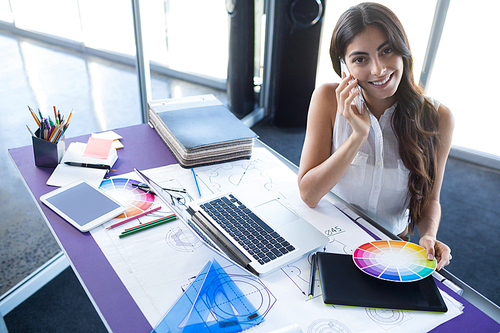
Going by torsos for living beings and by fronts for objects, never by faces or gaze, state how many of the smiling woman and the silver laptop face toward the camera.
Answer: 1

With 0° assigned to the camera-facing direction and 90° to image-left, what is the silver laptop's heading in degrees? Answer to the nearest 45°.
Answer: approximately 225°

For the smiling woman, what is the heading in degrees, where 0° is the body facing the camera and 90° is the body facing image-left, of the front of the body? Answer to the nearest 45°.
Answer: approximately 0°

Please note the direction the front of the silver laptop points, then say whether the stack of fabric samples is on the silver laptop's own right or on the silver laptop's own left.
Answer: on the silver laptop's own left

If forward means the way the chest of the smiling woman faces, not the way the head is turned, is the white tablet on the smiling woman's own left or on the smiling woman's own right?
on the smiling woman's own right

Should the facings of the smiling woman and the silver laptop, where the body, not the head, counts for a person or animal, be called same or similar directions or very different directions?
very different directions
